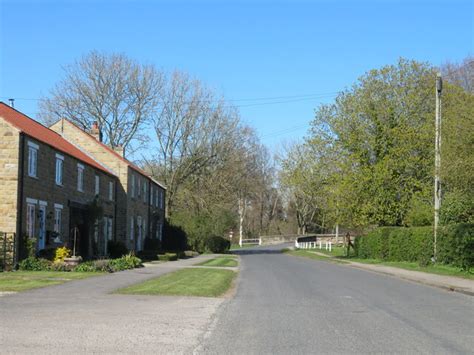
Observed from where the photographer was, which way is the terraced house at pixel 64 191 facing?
facing the viewer and to the right of the viewer

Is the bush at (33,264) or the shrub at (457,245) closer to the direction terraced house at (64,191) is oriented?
the shrub

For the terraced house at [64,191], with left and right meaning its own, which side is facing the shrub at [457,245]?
front
